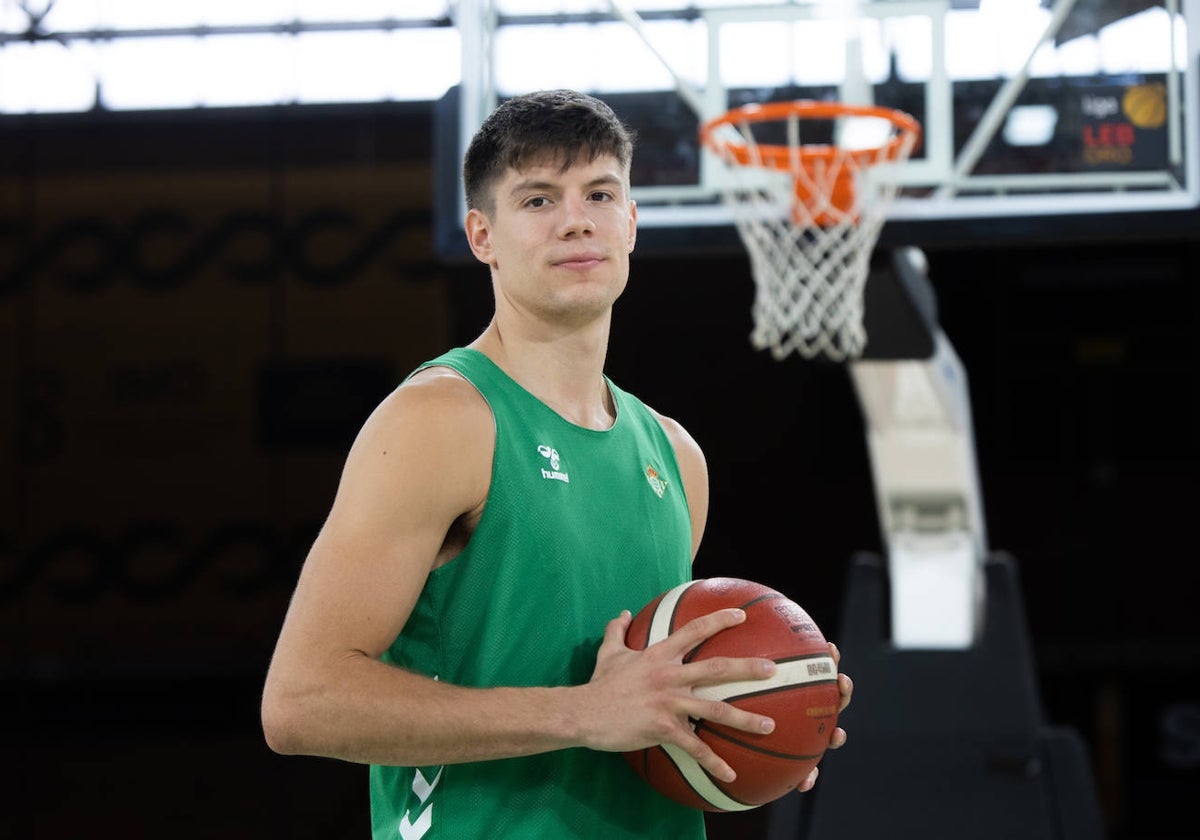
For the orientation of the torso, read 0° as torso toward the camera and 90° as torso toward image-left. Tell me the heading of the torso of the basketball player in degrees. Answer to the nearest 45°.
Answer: approximately 315°

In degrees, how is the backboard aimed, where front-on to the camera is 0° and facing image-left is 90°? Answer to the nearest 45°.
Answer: approximately 0°

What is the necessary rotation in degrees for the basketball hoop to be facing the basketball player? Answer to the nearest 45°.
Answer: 0° — it already faces them
